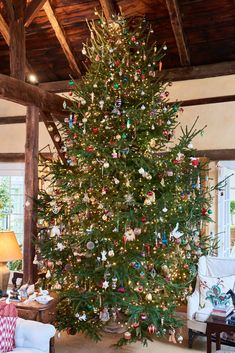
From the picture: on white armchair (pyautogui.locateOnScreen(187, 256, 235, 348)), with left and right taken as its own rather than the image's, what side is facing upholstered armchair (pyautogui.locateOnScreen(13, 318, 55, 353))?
front

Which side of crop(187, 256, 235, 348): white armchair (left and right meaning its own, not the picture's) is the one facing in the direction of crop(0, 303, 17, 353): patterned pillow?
front

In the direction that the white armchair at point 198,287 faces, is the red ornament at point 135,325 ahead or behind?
ahead

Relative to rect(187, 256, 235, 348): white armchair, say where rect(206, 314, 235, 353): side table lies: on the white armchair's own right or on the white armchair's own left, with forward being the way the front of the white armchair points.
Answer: on the white armchair's own left

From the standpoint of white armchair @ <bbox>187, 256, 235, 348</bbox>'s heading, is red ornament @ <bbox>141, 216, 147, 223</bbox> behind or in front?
in front

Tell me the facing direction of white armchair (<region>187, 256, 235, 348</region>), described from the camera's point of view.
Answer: facing the viewer and to the left of the viewer

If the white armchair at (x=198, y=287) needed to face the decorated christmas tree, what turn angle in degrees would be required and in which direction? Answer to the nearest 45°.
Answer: approximately 90° to its right

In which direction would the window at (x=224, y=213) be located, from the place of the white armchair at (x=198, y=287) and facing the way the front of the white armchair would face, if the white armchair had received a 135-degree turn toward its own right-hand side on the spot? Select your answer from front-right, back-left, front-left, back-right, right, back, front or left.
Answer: front

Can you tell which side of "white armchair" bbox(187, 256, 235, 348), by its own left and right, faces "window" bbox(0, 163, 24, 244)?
right
